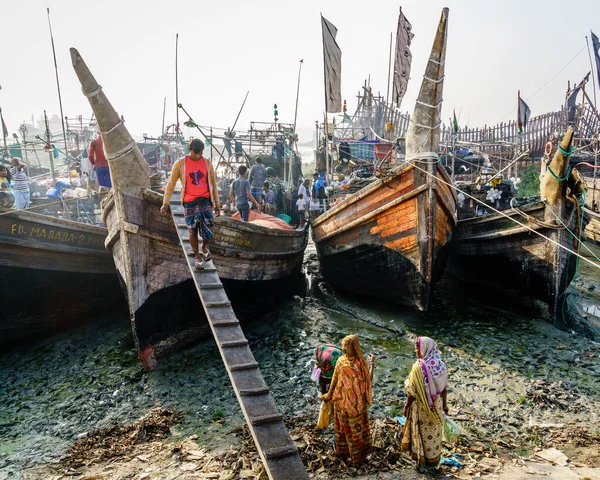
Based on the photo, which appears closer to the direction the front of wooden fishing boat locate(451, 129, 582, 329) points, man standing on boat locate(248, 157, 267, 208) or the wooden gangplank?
the wooden gangplank

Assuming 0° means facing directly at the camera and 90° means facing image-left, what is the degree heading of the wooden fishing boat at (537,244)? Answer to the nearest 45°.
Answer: approximately 315°

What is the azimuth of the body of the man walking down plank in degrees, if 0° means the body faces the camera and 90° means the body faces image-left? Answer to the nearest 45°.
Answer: approximately 0°

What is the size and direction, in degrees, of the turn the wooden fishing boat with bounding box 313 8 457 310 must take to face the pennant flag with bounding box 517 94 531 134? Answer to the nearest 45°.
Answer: approximately 90° to its left

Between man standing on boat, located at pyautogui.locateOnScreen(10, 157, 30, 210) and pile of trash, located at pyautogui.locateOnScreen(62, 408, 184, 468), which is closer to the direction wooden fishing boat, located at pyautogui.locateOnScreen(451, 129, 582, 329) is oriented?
the pile of trash

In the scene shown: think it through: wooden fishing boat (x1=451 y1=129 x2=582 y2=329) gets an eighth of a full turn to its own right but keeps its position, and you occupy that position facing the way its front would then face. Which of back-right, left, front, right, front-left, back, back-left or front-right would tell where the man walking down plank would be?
front-right

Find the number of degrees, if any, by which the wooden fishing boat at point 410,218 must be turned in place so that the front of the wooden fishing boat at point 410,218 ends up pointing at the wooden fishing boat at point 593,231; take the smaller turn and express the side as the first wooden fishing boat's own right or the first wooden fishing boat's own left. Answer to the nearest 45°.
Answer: approximately 90° to the first wooden fishing boat's own left

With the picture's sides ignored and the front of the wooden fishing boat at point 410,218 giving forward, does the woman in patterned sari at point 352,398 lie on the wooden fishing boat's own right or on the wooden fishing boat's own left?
on the wooden fishing boat's own right

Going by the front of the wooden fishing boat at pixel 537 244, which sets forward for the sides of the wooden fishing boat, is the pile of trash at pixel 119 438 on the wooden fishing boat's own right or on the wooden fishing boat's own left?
on the wooden fishing boat's own right

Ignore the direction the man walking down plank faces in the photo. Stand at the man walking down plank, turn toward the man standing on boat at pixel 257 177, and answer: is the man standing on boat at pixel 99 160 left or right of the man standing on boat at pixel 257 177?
left

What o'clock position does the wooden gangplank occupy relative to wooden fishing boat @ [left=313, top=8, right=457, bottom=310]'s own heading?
The wooden gangplank is roughly at 2 o'clock from the wooden fishing boat.

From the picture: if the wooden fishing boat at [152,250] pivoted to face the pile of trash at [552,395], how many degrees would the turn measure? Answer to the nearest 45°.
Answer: approximately 90° to its left

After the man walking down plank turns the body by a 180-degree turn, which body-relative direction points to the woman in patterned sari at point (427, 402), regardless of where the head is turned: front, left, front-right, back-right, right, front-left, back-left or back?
back-right
